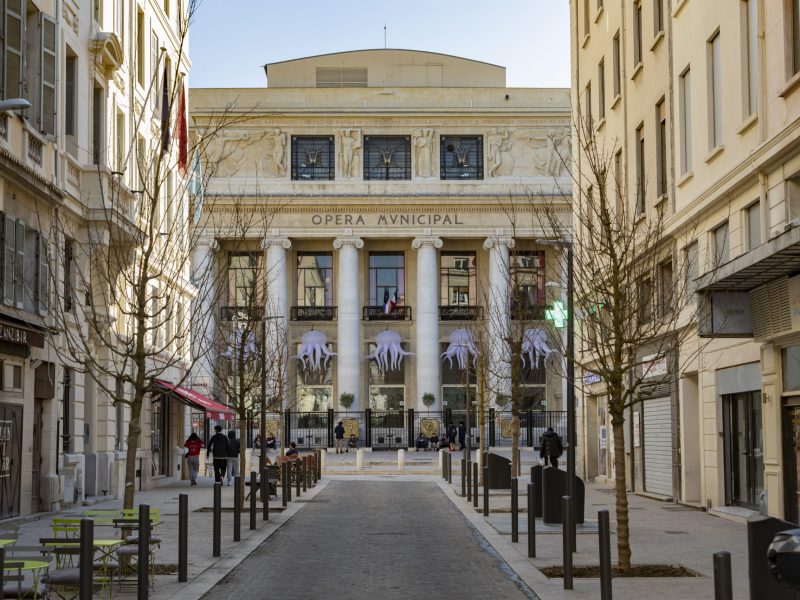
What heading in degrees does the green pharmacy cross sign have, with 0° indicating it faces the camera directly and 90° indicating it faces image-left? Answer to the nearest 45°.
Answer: approximately 0°

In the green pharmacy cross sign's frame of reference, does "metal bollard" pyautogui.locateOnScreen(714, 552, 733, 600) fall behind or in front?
in front

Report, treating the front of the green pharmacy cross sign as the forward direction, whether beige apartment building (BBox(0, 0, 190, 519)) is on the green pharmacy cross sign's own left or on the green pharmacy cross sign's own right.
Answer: on the green pharmacy cross sign's own right

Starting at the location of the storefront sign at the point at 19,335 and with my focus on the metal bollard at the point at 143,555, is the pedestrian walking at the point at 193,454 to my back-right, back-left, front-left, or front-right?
back-left

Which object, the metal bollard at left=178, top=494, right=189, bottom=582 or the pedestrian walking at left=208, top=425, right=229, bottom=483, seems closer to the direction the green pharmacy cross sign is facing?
the metal bollard

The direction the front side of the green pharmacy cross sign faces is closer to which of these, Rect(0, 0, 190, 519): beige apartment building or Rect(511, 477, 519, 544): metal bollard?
the metal bollard

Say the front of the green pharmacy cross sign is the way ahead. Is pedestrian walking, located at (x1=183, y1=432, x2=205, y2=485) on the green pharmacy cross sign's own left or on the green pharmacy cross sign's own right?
on the green pharmacy cross sign's own right

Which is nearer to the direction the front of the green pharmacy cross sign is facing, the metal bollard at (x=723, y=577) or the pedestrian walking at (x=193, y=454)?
the metal bollard

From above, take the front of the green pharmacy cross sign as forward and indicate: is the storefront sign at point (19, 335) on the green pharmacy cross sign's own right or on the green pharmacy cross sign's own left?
on the green pharmacy cross sign's own right

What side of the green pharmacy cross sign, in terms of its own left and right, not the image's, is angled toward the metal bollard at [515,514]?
front

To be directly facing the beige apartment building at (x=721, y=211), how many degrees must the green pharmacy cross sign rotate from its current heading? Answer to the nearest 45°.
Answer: approximately 45° to its left

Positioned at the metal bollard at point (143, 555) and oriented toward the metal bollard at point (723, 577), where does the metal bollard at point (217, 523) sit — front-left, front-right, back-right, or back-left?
back-left
